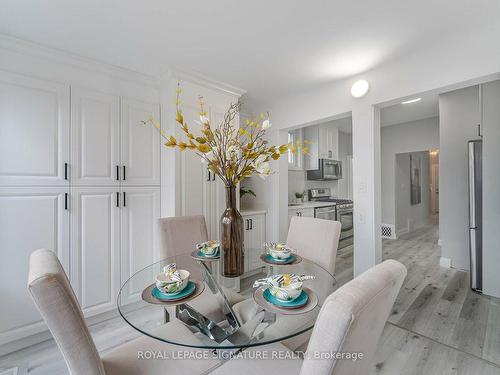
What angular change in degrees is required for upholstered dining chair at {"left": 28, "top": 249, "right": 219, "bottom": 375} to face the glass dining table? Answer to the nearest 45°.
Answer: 0° — it already faces it

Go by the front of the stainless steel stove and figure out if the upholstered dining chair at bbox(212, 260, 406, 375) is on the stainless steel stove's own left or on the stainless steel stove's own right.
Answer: on the stainless steel stove's own right

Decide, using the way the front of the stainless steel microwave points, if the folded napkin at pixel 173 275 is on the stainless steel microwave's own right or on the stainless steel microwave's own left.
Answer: on the stainless steel microwave's own right

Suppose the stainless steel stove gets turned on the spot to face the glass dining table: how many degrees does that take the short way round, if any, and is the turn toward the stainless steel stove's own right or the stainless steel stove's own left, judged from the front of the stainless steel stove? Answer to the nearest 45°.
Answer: approximately 45° to the stainless steel stove's own right

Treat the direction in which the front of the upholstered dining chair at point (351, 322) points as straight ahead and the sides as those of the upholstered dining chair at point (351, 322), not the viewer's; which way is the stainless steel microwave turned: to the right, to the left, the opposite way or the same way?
the opposite way

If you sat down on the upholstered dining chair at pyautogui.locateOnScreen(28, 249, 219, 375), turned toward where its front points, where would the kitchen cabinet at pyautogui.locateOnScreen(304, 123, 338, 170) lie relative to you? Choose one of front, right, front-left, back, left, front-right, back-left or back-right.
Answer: front-left

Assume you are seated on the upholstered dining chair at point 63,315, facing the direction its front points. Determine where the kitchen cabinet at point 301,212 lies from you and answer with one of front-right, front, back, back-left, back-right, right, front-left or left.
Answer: front-left

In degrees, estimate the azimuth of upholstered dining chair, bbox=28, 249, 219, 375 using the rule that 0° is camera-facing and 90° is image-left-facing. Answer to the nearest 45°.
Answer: approximately 270°

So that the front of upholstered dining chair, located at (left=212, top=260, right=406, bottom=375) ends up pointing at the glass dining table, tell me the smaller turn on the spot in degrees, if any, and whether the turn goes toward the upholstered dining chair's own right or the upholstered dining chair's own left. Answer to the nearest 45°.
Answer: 0° — it already faces it

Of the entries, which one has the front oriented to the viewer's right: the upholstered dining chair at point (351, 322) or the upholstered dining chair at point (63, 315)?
the upholstered dining chair at point (63, 315)

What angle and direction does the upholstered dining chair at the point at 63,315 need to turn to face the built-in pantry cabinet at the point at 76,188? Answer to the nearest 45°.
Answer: approximately 90° to its left

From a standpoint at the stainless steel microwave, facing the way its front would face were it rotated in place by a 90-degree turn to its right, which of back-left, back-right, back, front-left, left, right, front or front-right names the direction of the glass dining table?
front-left

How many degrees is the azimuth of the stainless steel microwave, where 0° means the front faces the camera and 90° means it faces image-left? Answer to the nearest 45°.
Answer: approximately 315°

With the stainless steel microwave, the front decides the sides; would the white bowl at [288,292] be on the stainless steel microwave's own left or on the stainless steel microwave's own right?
on the stainless steel microwave's own right

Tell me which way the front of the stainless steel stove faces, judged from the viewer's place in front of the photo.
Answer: facing the viewer and to the right of the viewer

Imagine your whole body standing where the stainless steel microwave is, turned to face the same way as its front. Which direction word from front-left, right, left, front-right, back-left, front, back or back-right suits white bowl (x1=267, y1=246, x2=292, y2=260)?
front-right
